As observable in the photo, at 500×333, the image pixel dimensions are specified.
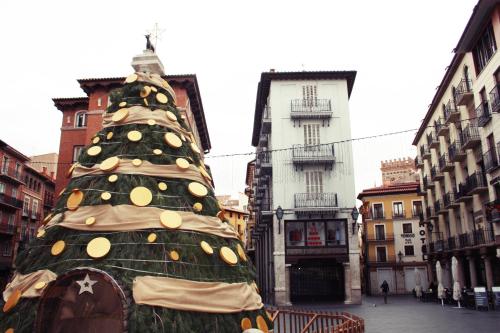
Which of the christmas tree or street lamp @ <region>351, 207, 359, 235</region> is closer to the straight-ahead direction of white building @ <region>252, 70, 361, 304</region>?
the christmas tree

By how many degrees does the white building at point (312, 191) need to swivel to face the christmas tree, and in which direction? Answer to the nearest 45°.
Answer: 0° — it already faces it

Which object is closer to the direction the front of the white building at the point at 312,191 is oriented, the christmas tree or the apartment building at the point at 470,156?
the christmas tree

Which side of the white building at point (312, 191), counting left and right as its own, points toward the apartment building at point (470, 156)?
left

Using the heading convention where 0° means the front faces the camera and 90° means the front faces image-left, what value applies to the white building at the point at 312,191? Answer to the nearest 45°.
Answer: approximately 0°

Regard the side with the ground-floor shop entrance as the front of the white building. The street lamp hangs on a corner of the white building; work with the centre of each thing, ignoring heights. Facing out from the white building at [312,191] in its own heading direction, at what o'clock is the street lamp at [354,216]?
The street lamp is roughly at 10 o'clock from the white building.
